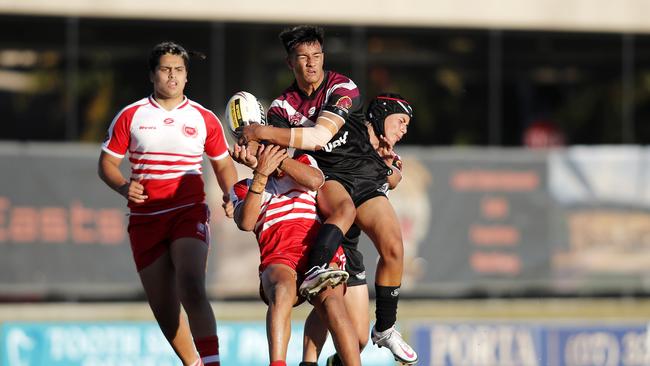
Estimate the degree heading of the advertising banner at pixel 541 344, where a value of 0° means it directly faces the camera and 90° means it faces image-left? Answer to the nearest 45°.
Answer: approximately 0°

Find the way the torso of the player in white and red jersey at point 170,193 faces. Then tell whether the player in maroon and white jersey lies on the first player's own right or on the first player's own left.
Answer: on the first player's own left
